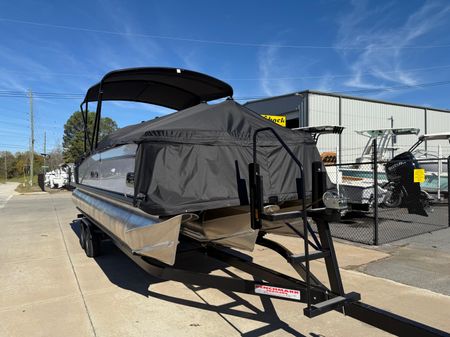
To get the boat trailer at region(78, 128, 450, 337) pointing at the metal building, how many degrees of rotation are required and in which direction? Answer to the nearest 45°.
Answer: approximately 135° to its left

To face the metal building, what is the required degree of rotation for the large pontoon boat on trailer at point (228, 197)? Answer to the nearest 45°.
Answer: approximately 135° to its left

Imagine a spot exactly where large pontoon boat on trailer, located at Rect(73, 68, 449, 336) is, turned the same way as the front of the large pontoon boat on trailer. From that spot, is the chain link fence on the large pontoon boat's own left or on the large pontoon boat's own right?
on the large pontoon boat's own left

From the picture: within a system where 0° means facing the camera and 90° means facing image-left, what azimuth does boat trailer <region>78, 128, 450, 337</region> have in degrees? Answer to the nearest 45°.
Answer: approximately 315°

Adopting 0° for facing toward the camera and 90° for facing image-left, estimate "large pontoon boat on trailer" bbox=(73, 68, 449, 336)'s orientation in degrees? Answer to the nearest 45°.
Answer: approximately 315°
